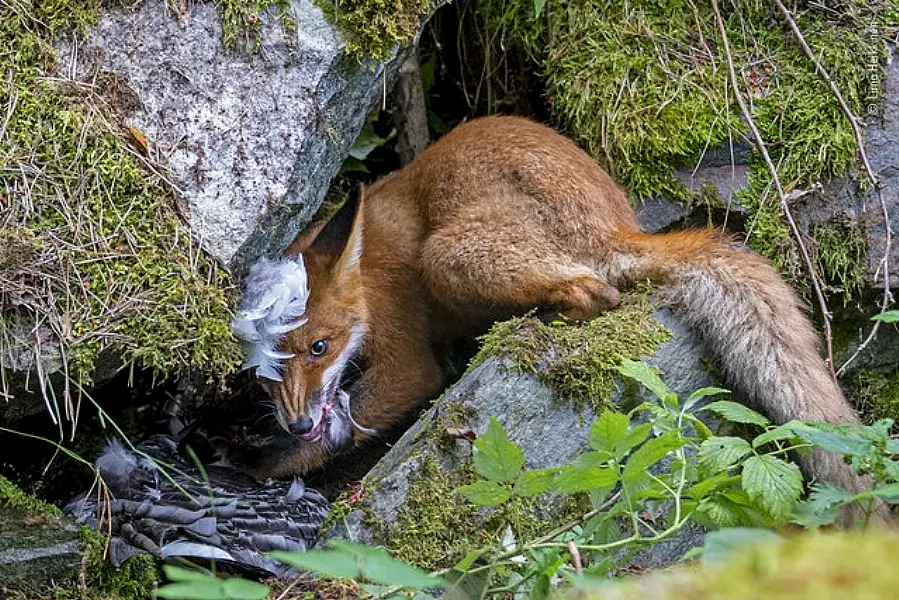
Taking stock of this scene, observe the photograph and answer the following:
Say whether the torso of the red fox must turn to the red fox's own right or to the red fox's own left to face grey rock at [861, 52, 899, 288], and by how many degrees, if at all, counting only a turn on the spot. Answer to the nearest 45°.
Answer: approximately 180°

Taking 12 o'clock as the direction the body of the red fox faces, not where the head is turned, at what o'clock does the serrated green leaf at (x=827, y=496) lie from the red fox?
The serrated green leaf is roughly at 8 o'clock from the red fox.

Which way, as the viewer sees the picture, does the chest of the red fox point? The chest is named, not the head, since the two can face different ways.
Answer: to the viewer's left

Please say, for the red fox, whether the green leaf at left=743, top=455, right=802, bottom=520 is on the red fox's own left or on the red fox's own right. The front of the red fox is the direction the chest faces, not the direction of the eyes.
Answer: on the red fox's own left

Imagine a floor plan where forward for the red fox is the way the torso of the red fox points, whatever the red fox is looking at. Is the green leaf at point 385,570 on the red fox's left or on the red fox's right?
on the red fox's left

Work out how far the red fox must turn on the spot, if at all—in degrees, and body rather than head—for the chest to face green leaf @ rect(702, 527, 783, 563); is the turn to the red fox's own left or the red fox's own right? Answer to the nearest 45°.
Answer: approximately 90° to the red fox's own left

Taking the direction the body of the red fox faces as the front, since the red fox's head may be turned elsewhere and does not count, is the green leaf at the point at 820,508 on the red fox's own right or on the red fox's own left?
on the red fox's own left

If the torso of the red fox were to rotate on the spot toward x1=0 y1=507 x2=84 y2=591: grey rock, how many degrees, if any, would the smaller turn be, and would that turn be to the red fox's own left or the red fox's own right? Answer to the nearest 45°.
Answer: approximately 45° to the red fox's own left

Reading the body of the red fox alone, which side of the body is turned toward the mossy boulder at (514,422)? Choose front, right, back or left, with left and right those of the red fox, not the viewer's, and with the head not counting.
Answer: left

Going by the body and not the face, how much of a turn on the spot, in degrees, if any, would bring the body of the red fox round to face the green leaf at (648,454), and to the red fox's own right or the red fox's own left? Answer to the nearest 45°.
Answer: approximately 90° to the red fox's own left
